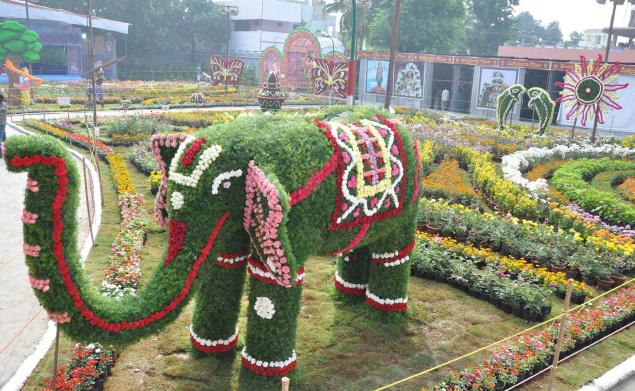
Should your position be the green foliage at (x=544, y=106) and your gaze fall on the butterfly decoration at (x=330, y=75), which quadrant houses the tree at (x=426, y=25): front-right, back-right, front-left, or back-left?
front-right

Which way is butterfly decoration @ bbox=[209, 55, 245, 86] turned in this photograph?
toward the camera

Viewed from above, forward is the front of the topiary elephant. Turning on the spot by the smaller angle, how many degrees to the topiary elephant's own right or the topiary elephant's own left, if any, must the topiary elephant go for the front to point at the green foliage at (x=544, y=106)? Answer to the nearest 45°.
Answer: approximately 180°

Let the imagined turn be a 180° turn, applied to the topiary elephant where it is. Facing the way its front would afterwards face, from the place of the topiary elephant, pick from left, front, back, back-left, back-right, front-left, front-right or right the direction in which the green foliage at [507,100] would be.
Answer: front

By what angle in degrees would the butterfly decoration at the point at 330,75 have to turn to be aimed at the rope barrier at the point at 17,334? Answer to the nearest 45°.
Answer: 0° — it already faces it

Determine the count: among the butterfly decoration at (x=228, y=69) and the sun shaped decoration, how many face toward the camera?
2

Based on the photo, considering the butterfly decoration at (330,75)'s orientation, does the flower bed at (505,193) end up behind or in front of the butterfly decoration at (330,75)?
in front

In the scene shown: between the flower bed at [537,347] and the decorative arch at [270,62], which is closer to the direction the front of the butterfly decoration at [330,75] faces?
the flower bed

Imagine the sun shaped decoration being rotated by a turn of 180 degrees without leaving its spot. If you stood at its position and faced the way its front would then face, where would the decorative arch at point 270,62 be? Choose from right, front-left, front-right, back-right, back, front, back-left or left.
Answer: front-left

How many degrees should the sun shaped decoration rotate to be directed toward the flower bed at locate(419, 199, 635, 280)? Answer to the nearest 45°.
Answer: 0° — it already faces it

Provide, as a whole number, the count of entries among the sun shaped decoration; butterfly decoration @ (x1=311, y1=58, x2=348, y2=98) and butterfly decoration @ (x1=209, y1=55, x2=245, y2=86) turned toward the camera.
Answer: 3

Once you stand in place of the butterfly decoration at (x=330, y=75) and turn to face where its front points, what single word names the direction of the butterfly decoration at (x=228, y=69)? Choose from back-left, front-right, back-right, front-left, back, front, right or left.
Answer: back-right

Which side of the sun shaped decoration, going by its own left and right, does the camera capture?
front

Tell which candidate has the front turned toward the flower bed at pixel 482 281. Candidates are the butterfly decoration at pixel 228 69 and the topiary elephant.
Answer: the butterfly decoration
